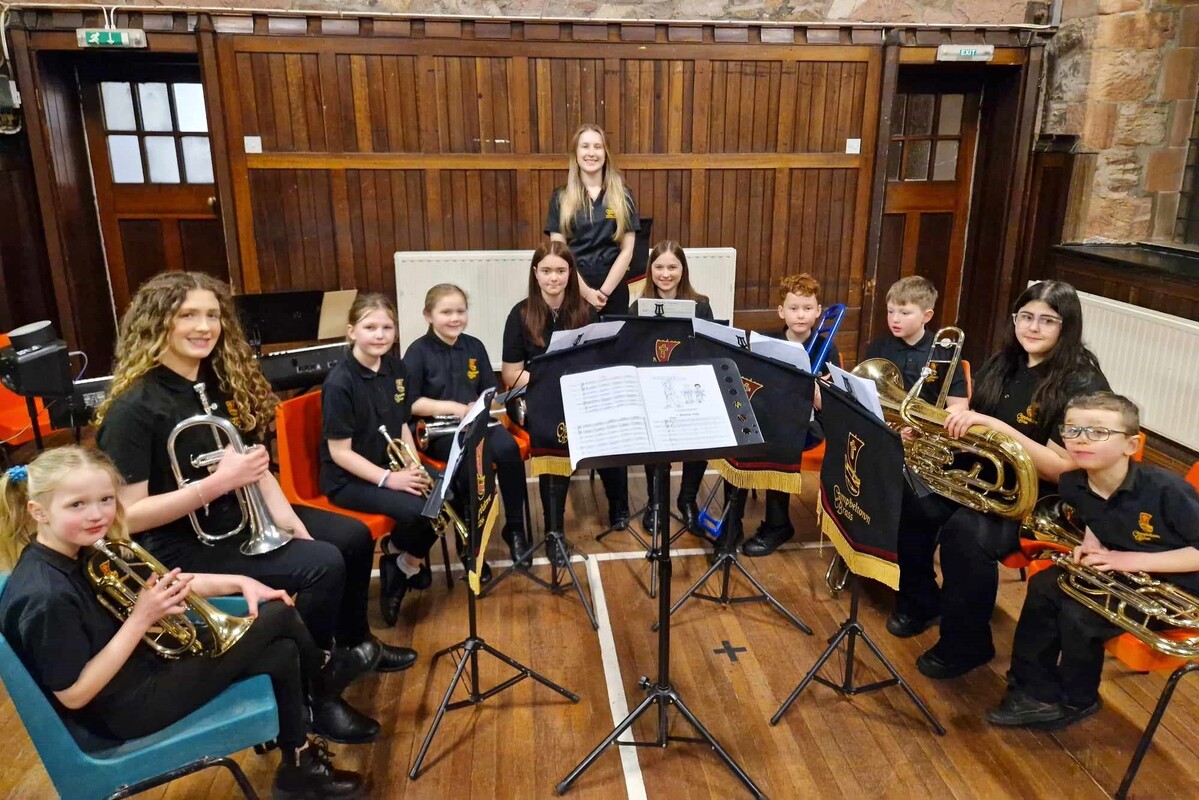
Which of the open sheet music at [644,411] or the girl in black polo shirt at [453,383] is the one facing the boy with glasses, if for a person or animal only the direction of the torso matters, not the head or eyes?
the girl in black polo shirt

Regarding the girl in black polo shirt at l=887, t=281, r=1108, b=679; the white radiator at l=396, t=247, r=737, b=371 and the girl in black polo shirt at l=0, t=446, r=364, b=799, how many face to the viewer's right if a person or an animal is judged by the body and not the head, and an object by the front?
1

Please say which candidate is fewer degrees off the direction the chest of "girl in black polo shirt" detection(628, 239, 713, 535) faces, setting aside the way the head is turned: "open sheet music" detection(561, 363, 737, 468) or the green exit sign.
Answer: the open sheet music

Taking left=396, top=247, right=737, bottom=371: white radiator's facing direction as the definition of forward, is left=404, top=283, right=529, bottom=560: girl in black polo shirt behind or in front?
in front

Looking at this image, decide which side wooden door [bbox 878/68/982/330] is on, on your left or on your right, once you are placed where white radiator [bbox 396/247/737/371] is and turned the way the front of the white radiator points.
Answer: on your left

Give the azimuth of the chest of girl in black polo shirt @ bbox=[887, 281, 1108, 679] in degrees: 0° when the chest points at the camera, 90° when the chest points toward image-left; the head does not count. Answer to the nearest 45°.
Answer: approximately 45°

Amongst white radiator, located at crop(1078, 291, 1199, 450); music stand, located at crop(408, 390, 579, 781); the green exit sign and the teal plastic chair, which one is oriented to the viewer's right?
the teal plastic chair

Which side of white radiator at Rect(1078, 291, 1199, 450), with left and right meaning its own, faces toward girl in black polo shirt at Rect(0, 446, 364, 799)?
front

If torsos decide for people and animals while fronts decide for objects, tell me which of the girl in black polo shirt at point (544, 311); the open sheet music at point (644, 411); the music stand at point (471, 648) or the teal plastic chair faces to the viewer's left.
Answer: the music stand

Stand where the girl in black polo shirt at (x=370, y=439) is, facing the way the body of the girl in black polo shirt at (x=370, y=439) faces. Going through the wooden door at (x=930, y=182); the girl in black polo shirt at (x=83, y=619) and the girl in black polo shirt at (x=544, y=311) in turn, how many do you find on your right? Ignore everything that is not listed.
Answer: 1

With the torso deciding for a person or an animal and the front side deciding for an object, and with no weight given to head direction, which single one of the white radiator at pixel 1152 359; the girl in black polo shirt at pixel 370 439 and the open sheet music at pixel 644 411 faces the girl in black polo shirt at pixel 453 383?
the white radiator

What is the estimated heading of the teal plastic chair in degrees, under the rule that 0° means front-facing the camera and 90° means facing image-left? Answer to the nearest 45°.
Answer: approximately 270°
